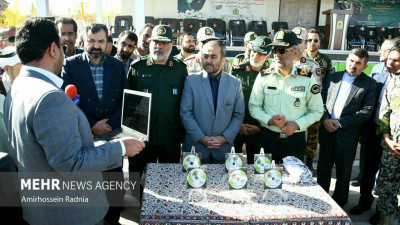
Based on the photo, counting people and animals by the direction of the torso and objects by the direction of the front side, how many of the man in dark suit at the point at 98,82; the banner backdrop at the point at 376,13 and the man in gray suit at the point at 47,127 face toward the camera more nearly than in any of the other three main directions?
2

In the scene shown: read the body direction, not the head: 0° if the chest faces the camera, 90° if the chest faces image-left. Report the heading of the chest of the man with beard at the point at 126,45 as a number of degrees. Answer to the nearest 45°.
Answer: approximately 0°

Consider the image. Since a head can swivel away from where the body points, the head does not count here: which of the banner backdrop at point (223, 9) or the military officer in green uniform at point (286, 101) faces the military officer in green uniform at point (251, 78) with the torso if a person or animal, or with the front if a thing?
the banner backdrop

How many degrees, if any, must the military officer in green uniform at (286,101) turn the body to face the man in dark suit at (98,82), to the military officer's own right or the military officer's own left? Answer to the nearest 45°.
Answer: approximately 90° to the military officer's own right

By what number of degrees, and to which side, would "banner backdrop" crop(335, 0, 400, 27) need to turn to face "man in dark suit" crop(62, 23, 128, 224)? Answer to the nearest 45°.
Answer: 0° — it already faces them

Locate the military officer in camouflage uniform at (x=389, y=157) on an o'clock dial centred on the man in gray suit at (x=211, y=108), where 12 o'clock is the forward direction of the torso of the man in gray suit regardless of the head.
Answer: The military officer in camouflage uniform is roughly at 9 o'clock from the man in gray suit.

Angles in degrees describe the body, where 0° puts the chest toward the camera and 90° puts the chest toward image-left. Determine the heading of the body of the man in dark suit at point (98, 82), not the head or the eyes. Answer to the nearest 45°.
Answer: approximately 0°
